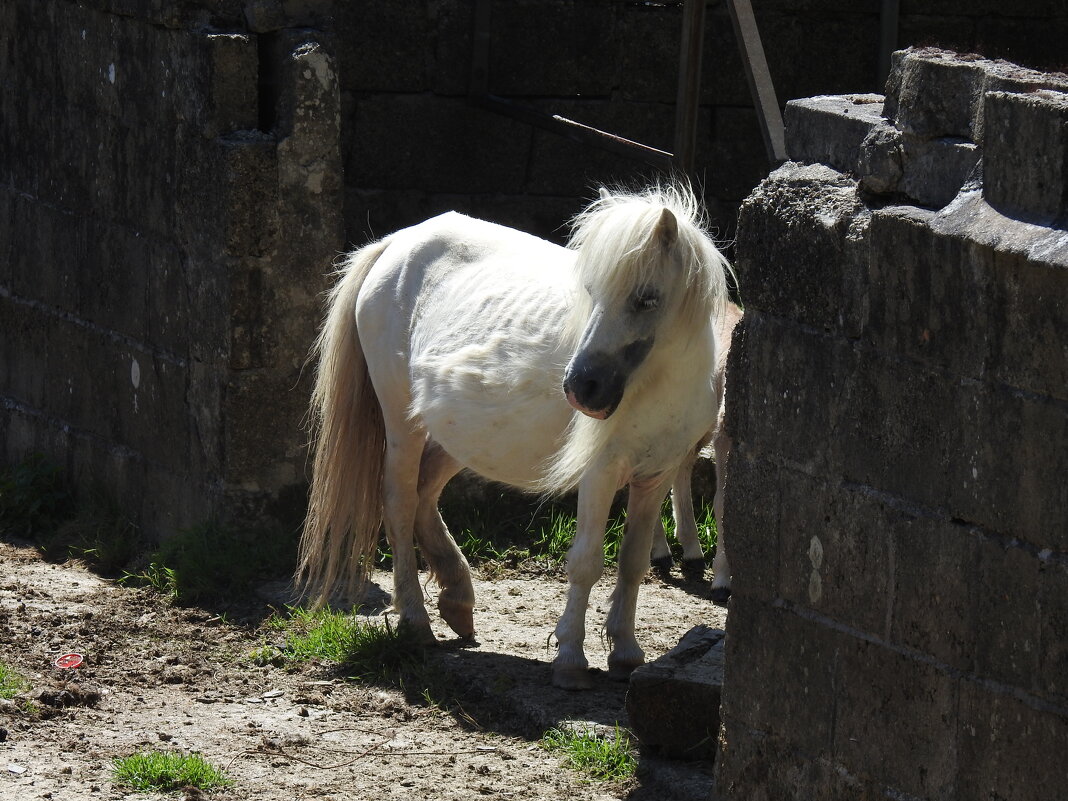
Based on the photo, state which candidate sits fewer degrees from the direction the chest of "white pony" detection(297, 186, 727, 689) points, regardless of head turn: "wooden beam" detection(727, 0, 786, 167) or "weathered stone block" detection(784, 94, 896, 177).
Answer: the weathered stone block

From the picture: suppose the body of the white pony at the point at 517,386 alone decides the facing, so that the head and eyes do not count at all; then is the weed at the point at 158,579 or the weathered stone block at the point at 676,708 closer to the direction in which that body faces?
the weathered stone block

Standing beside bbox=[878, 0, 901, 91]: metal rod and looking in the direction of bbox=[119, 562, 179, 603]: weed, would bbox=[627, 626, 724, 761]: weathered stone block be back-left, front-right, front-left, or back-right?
front-left

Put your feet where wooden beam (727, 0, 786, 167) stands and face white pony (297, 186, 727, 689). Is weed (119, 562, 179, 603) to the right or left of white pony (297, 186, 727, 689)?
right

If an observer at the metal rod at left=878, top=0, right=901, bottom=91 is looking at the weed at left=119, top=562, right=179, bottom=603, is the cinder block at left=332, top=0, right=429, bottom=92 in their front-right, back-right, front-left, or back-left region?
front-right

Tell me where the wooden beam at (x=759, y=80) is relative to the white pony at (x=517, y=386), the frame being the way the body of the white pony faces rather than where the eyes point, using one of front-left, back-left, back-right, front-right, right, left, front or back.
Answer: left

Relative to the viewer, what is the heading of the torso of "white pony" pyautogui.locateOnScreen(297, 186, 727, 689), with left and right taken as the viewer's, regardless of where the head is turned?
facing the viewer and to the right of the viewer

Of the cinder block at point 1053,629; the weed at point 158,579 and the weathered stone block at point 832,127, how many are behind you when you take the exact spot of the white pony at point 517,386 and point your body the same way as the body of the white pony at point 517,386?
1

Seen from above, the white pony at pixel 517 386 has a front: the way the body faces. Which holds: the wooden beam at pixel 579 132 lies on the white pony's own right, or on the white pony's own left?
on the white pony's own left

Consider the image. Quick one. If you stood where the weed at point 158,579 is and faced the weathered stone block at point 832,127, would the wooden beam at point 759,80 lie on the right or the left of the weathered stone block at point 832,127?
left
